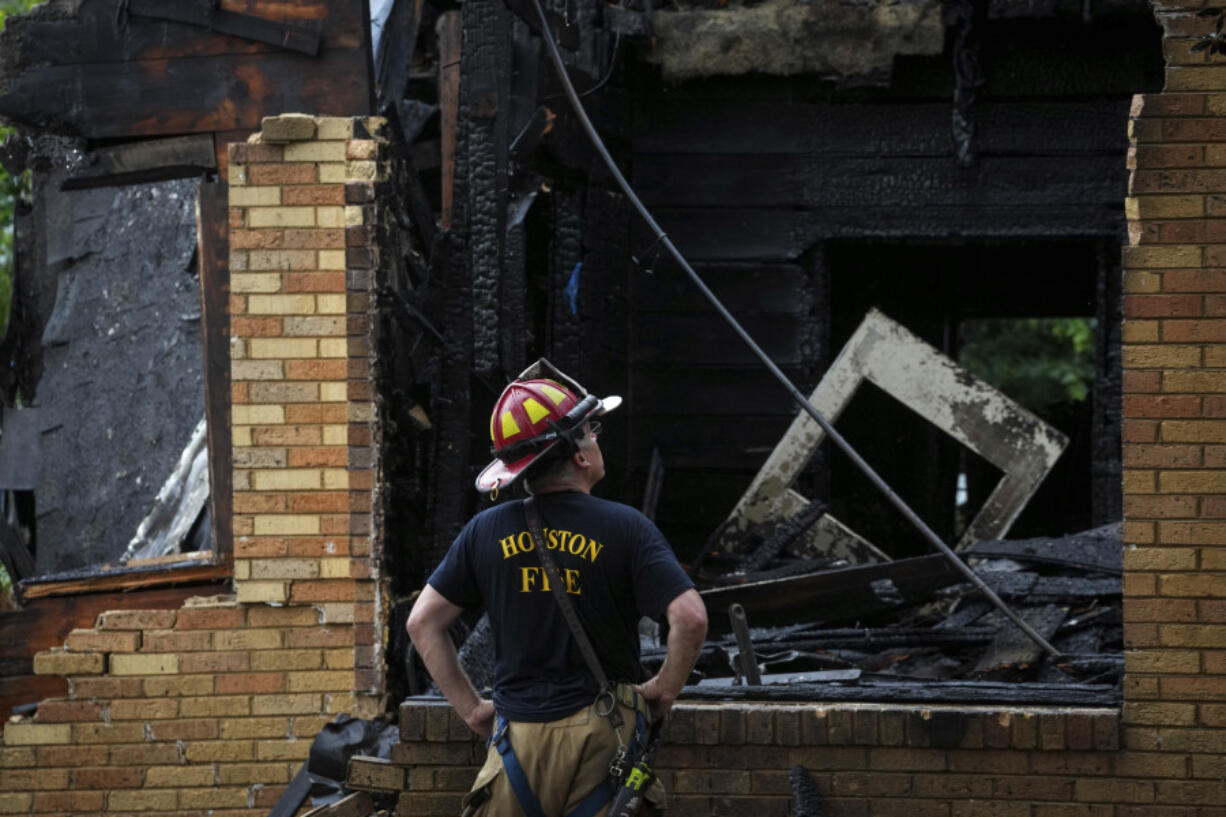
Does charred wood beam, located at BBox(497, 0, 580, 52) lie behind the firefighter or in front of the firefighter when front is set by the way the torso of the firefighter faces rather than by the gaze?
in front

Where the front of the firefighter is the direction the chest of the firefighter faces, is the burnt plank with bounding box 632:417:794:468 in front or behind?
in front

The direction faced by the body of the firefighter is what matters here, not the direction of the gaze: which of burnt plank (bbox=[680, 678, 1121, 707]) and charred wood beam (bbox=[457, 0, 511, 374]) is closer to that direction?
the charred wood beam

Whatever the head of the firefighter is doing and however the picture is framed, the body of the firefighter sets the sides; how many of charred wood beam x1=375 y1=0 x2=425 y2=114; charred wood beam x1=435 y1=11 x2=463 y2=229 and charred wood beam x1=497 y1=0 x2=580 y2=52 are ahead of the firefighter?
3

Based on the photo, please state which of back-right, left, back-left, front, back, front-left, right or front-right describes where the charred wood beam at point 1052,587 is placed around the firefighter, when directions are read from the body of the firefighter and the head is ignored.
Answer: front-right

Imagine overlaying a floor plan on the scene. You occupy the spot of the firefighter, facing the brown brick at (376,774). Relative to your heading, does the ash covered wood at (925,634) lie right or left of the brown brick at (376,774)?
right

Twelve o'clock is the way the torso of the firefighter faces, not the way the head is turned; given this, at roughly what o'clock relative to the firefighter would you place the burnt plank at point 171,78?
The burnt plank is roughly at 11 o'clock from the firefighter.

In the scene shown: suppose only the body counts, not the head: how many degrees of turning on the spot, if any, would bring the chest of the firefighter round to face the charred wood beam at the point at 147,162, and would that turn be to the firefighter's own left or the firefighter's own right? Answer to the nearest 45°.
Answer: approximately 45° to the firefighter's own left

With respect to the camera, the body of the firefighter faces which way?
away from the camera

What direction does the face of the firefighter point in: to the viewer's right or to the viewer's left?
to the viewer's right

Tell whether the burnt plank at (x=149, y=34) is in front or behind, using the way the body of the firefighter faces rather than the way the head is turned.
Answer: in front

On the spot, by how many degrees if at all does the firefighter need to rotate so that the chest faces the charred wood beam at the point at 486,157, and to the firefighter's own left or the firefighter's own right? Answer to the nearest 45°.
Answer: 0° — they already face it
